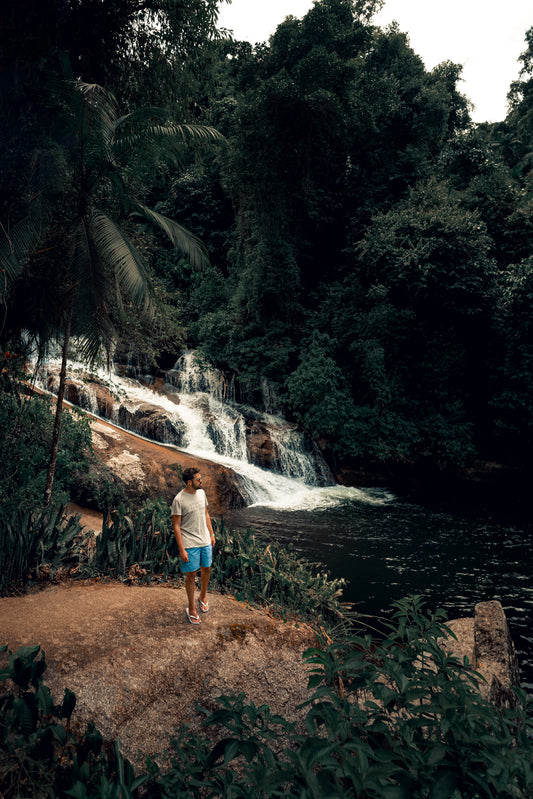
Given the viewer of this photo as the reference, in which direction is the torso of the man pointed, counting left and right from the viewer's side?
facing the viewer and to the right of the viewer

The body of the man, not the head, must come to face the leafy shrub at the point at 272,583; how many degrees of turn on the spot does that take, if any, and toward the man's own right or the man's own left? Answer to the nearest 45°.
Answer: approximately 90° to the man's own left

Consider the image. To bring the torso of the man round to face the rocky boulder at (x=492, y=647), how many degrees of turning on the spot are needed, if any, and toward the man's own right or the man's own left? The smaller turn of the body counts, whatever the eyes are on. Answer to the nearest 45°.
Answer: approximately 45° to the man's own left

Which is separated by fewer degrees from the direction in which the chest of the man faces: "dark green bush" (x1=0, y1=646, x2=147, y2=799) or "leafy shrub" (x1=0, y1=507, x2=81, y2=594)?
the dark green bush

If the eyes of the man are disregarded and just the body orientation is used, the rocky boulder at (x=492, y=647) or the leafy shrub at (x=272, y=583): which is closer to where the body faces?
the rocky boulder

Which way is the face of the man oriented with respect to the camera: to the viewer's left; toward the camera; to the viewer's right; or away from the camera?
to the viewer's right

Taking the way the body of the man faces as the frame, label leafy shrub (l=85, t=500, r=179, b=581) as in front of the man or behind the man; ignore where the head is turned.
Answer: behind
